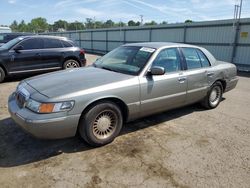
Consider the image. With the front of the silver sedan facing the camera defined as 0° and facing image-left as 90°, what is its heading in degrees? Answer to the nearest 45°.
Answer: approximately 45°

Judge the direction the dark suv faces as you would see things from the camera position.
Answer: facing to the left of the viewer

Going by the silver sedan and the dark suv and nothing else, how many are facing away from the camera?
0

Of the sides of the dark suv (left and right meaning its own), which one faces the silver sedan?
left

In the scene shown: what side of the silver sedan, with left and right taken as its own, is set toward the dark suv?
right

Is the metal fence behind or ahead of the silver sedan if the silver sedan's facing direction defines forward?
behind
